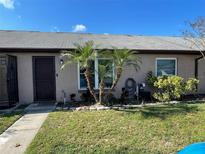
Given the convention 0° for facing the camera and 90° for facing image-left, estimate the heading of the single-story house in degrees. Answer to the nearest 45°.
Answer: approximately 0°
